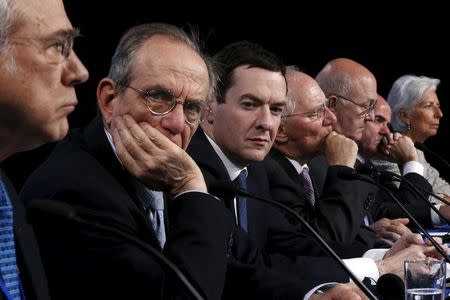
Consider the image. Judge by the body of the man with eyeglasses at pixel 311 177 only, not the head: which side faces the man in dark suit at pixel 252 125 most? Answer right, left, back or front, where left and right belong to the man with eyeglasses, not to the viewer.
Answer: right

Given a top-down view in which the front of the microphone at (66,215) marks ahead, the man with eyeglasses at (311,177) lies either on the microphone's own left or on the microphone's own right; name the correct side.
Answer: on the microphone's own right

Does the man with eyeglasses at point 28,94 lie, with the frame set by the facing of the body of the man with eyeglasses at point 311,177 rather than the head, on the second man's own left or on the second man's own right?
on the second man's own right

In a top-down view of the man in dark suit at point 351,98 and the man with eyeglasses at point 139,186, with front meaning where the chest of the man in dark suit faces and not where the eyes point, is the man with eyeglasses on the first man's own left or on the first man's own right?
on the first man's own right

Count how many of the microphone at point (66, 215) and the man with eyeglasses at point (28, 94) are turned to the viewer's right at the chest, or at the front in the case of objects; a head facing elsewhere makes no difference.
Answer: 1

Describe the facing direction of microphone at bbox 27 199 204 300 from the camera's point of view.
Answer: facing to the left of the viewer

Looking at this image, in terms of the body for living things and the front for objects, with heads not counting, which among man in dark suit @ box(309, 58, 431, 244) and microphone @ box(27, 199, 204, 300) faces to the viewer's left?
the microphone

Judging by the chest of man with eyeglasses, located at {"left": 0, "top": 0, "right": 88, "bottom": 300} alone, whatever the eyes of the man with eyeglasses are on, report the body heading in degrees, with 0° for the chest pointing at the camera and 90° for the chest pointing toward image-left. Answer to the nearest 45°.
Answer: approximately 270°
